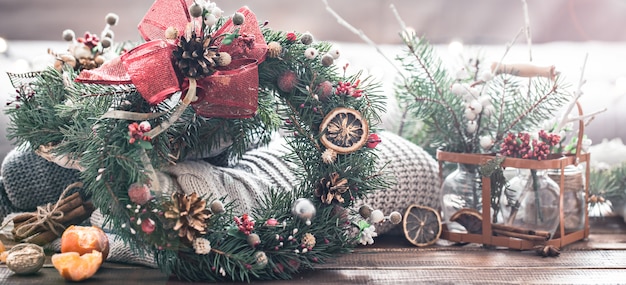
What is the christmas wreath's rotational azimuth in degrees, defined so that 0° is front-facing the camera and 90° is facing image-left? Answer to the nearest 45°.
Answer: approximately 0°

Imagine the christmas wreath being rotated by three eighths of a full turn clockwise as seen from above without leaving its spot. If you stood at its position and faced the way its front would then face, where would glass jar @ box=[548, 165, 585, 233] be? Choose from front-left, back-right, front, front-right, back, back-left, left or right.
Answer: back-right

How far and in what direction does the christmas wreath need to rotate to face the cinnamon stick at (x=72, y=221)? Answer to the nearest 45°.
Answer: approximately 135° to its right

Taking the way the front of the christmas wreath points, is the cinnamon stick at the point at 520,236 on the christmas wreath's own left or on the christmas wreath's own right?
on the christmas wreath's own left

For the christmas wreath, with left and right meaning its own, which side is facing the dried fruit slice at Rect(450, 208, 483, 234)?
left

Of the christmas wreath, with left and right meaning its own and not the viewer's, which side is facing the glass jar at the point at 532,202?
left

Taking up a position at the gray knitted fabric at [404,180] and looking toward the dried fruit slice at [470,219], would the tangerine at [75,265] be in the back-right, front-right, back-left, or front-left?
back-right
